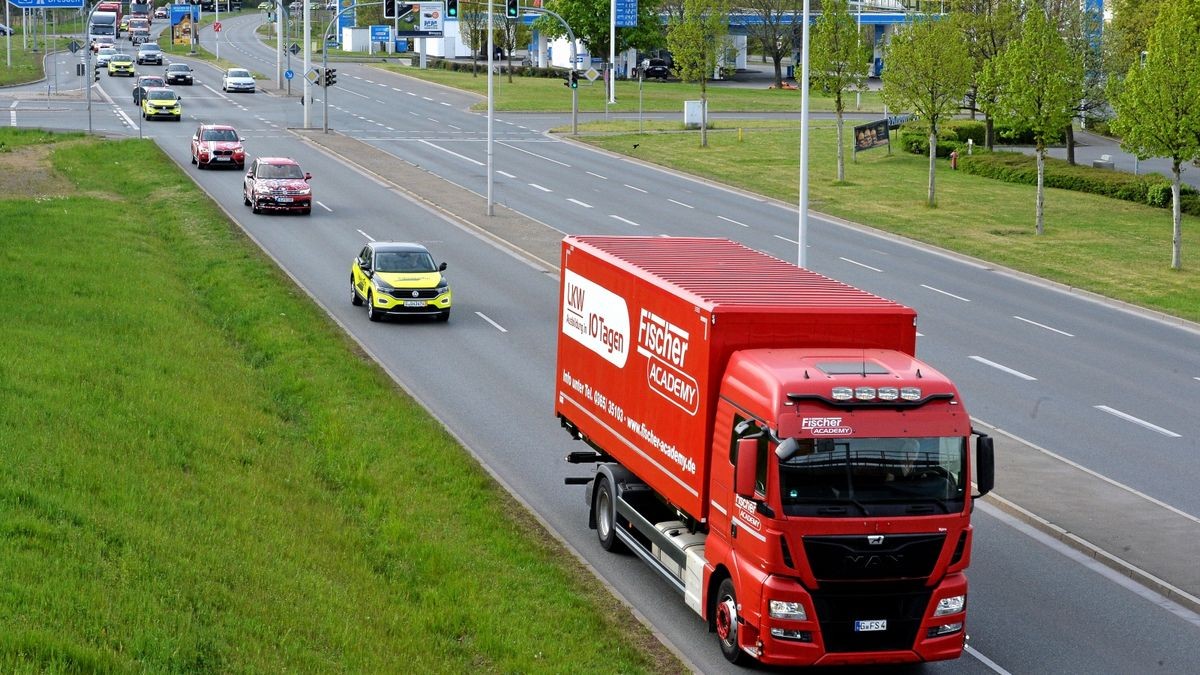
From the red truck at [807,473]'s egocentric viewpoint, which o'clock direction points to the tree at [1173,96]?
The tree is roughly at 8 o'clock from the red truck.

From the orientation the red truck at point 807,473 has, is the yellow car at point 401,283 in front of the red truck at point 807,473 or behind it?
behind

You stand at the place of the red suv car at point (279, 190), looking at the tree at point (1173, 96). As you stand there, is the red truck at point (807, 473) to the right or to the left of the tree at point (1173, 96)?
right

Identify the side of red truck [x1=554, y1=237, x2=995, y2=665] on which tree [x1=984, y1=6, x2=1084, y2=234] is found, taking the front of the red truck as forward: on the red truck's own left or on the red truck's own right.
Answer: on the red truck's own left

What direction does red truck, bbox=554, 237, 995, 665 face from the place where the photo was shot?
facing the viewer and to the right of the viewer
